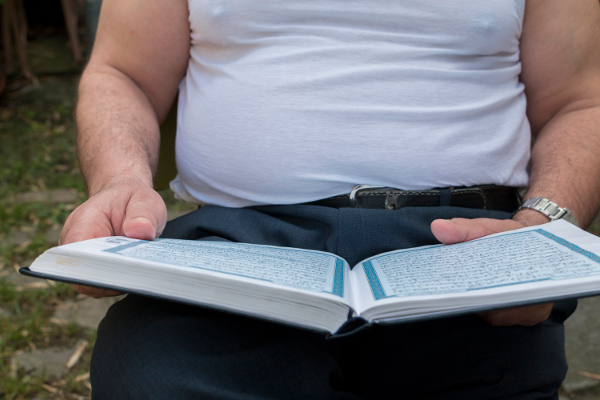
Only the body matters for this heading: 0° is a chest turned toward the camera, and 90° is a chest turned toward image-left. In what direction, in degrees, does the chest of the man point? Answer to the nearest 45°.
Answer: approximately 0°

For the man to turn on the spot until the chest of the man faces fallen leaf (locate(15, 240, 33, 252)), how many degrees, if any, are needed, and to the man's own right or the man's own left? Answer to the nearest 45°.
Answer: approximately 135° to the man's own right
